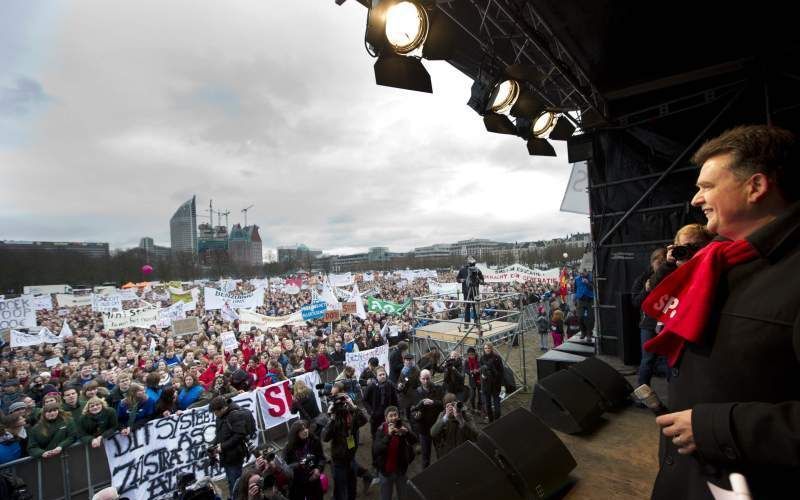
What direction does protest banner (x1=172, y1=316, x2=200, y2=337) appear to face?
toward the camera

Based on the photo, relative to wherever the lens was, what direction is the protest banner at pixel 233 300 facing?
facing the viewer

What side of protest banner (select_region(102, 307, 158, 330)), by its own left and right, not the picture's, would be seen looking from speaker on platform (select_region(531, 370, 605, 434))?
front

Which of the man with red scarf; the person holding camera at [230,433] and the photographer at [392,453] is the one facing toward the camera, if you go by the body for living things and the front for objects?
the photographer

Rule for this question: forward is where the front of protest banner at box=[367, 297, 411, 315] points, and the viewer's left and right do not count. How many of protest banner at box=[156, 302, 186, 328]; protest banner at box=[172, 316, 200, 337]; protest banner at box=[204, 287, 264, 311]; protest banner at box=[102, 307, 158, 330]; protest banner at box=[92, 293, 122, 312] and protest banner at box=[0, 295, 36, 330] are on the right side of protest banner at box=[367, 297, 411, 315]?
6

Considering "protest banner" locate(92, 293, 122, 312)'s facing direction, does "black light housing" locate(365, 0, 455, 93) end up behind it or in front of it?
in front

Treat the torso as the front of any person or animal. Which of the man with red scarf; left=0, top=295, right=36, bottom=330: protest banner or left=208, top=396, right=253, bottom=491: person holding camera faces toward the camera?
the protest banner

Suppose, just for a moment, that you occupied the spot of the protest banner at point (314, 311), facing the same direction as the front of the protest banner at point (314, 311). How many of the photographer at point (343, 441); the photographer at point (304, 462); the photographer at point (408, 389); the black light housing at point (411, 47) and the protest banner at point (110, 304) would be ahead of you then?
4

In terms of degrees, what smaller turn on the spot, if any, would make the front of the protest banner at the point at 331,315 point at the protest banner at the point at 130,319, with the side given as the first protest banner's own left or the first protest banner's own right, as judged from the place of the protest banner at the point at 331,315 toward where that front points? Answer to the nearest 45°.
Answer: approximately 90° to the first protest banner's own right

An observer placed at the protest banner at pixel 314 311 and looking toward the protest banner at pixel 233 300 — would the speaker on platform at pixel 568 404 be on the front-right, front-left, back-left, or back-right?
back-left

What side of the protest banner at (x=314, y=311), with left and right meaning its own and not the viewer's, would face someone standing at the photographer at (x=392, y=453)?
front

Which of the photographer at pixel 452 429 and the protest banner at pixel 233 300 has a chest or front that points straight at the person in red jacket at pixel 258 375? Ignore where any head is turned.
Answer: the protest banner

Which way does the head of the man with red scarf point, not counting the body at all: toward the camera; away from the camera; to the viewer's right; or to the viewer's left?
to the viewer's left

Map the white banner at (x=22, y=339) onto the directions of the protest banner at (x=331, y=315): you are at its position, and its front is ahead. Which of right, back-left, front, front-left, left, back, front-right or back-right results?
right

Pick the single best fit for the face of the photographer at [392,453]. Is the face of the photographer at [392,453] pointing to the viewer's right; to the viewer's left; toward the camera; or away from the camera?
toward the camera
